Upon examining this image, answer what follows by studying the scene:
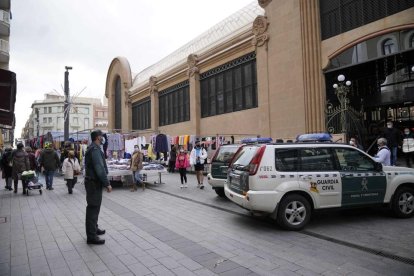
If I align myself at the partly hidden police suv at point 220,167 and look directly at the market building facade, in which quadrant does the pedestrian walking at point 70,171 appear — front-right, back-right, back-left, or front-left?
back-left

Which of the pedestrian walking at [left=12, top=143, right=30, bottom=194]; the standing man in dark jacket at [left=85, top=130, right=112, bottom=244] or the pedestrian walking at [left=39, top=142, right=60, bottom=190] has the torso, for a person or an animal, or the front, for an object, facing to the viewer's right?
the standing man in dark jacket

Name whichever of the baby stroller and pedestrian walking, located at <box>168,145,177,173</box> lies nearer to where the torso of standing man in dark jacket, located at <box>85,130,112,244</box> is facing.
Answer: the pedestrian walking

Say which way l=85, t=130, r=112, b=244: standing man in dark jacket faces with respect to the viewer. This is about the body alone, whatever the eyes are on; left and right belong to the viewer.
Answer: facing to the right of the viewer

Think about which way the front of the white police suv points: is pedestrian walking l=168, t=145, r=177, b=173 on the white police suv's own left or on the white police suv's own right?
on the white police suv's own left

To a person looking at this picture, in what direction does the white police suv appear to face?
facing away from the viewer and to the right of the viewer

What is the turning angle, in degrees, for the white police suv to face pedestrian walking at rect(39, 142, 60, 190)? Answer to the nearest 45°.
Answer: approximately 135° to its left

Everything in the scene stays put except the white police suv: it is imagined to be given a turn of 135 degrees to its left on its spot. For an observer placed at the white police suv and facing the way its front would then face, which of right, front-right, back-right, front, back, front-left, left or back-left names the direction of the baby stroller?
front

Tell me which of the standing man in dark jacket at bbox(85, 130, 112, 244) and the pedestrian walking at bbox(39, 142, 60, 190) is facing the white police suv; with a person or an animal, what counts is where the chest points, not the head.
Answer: the standing man in dark jacket

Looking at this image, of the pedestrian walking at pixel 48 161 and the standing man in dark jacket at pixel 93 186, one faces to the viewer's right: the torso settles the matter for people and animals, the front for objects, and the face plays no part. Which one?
the standing man in dark jacket
